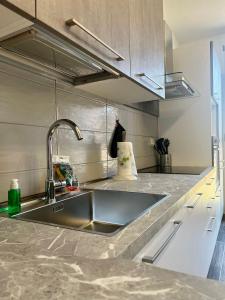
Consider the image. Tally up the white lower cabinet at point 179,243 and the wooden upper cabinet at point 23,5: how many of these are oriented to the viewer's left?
0

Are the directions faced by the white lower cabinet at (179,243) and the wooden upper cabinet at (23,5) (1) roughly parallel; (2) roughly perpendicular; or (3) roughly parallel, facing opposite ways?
roughly parallel

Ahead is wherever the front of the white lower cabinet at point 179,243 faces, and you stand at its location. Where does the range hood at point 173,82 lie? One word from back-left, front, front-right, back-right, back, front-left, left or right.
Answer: left

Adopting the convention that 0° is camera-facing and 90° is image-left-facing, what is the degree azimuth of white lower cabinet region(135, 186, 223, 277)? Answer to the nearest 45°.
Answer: approximately 270°

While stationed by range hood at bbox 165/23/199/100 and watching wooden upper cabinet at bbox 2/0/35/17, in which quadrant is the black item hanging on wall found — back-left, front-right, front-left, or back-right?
front-right

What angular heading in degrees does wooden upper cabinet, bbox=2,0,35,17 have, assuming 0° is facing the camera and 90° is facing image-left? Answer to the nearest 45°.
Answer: approximately 315°

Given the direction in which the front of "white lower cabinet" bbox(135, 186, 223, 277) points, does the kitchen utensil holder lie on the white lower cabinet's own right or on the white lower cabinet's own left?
on the white lower cabinet's own left
